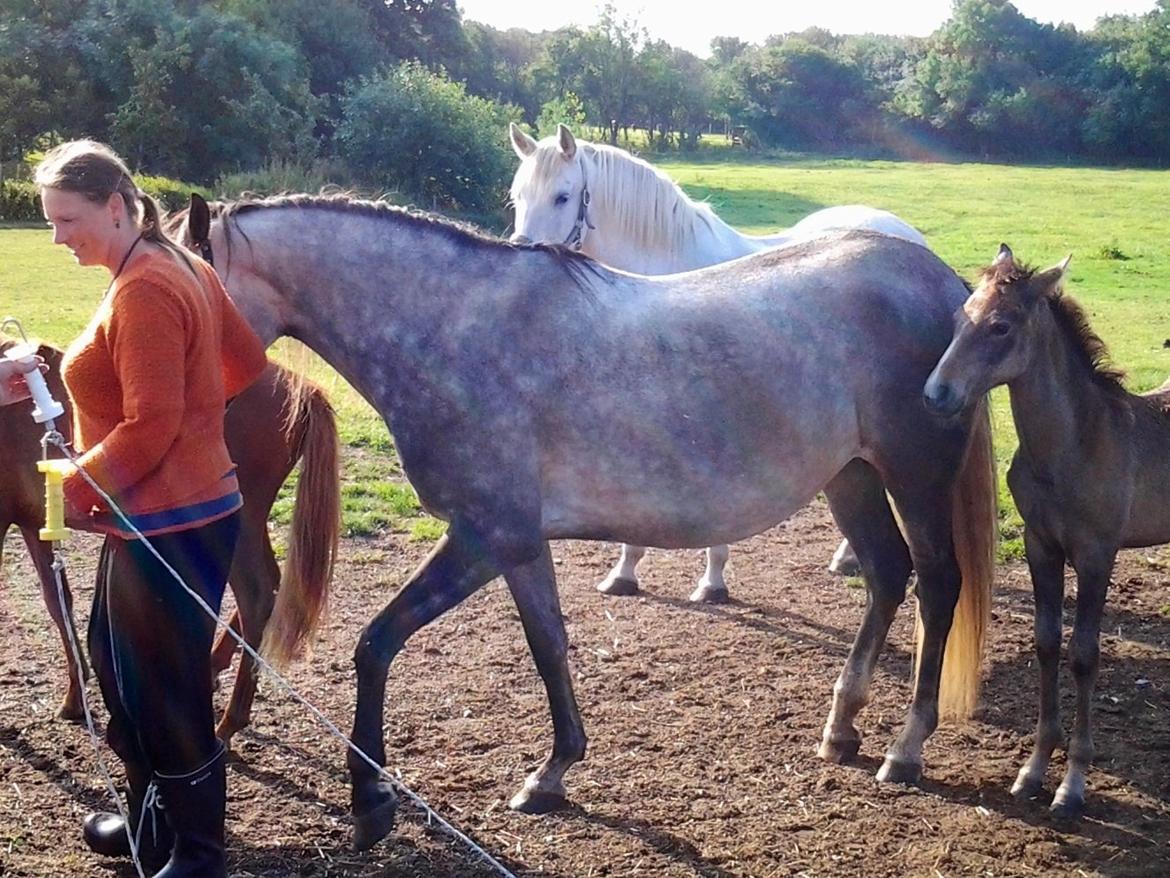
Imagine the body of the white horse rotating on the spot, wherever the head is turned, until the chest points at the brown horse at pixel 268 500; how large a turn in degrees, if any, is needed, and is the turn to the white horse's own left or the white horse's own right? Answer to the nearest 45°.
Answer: approximately 45° to the white horse's own left

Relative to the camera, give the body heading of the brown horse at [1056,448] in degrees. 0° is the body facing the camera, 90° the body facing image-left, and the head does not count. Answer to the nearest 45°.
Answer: approximately 45°

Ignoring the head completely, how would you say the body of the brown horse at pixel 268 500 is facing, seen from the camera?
to the viewer's left

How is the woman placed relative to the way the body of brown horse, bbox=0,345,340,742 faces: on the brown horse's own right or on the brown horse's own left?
on the brown horse's own left

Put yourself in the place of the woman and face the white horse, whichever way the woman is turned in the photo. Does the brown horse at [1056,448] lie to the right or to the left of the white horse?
right

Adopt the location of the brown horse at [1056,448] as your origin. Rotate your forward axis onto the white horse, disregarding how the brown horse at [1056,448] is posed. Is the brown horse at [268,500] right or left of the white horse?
left

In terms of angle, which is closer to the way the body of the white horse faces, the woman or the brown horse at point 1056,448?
the woman

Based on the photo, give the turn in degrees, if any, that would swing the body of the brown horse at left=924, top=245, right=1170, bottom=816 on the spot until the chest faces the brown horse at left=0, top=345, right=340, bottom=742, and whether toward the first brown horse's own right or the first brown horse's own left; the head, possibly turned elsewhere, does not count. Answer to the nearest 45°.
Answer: approximately 45° to the first brown horse's own right

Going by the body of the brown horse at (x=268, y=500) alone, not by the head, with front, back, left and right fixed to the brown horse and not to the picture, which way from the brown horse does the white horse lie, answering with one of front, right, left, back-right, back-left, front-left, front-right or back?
back-right

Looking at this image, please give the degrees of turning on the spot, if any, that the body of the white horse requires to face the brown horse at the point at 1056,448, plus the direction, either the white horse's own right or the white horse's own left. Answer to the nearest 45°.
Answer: approximately 90° to the white horse's own left

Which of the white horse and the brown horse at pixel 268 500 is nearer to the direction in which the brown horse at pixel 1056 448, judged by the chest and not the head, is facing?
the brown horse

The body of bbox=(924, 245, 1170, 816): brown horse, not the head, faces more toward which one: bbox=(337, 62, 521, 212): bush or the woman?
the woman
